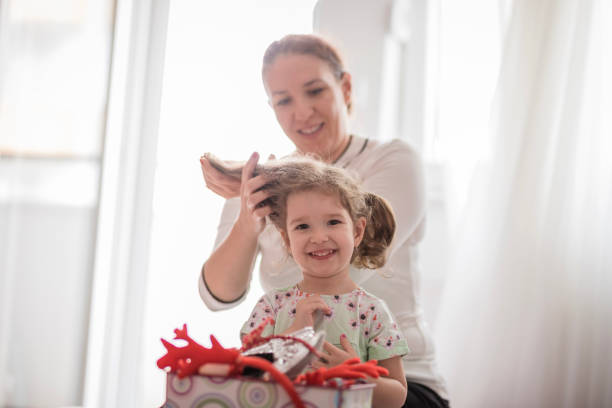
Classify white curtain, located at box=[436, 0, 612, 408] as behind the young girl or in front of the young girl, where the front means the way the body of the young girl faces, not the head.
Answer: behind

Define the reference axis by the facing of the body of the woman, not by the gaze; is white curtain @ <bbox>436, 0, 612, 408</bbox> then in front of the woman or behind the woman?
behind

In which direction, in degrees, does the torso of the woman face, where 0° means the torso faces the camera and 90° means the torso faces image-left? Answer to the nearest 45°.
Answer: approximately 45°

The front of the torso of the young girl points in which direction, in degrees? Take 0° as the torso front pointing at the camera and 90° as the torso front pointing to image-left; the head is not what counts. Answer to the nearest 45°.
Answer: approximately 0°

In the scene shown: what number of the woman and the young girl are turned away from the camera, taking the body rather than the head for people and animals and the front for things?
0
